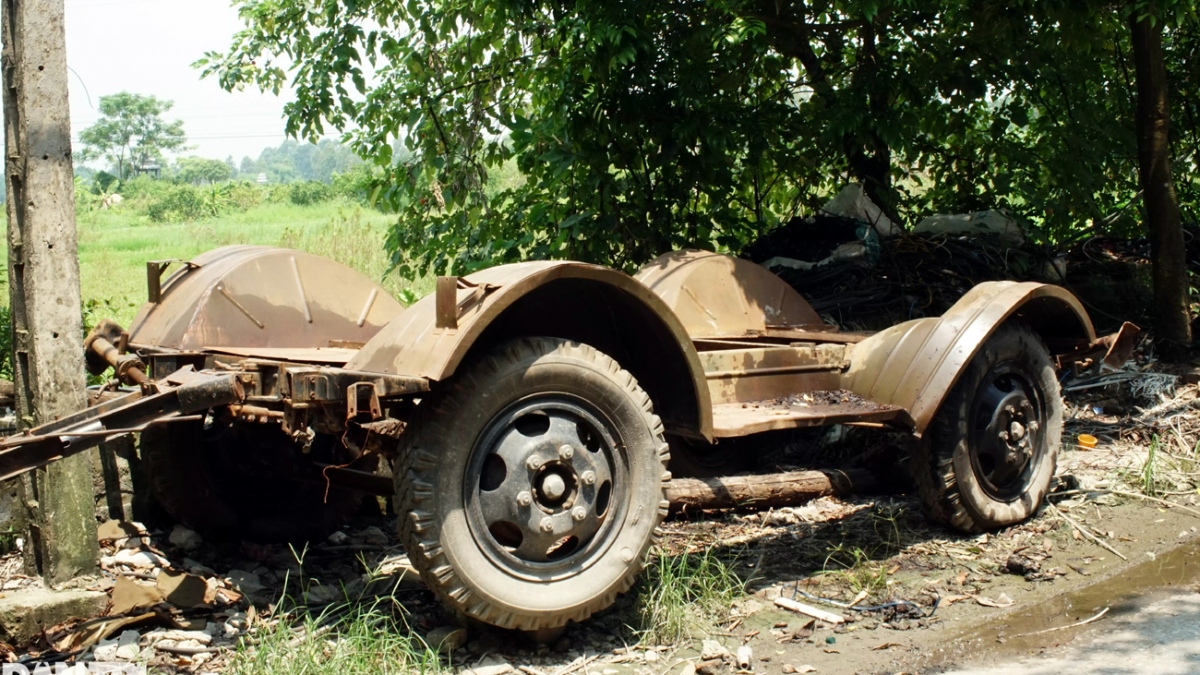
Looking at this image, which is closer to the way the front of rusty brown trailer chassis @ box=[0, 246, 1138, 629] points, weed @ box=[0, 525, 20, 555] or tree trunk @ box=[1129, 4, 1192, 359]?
the weed

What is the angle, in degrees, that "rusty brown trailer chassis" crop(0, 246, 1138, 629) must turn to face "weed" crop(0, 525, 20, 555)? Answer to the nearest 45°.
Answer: approximately 45° to its right

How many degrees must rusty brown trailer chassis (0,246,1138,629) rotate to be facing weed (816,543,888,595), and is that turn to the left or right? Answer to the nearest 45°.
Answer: approximately 135° to its left

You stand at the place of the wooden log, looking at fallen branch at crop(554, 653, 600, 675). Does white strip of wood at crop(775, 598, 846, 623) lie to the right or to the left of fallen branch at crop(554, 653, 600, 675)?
left

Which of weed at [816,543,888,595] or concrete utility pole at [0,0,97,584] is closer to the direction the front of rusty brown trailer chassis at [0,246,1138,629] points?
the concrete utility pole

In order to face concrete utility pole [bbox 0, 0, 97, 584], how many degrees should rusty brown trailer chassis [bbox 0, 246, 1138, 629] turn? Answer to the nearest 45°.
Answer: approximately 45° to its right

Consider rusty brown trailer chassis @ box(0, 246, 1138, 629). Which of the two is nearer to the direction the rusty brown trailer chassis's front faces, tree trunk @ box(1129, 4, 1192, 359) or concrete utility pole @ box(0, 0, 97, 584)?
the concrete utility pole

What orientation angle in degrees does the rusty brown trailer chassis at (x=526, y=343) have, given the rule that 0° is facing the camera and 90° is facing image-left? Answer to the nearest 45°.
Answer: approximately 45°

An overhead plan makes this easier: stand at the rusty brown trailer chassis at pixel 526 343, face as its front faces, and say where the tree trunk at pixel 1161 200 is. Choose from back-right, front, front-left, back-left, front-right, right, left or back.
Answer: back
